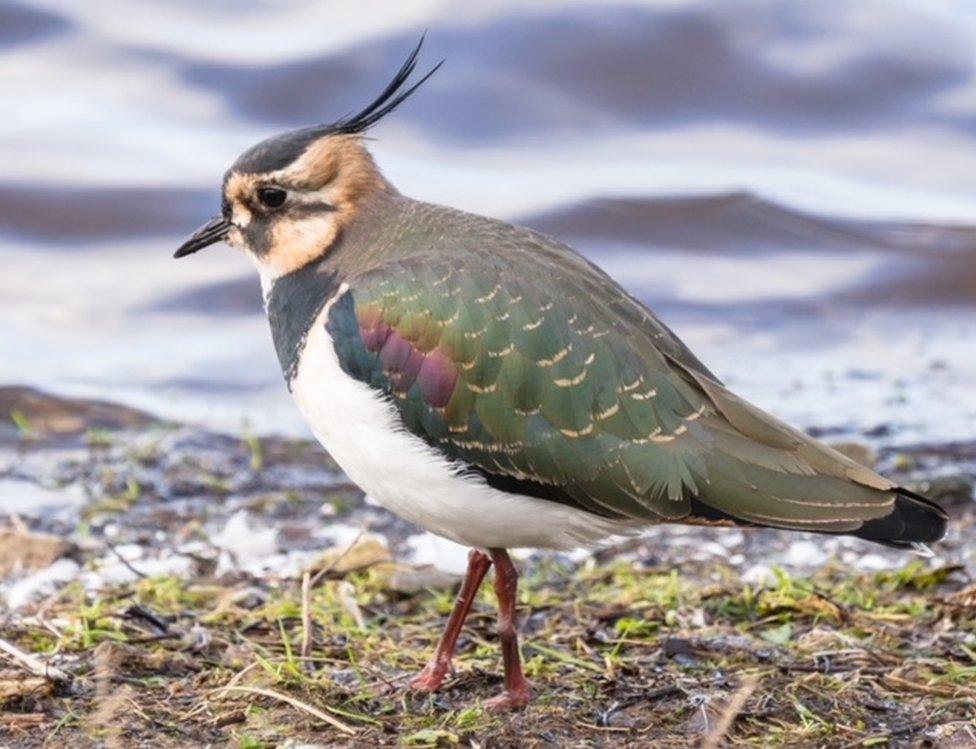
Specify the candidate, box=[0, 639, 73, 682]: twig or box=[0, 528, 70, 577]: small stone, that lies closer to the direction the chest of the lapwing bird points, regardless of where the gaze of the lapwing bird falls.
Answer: the twig

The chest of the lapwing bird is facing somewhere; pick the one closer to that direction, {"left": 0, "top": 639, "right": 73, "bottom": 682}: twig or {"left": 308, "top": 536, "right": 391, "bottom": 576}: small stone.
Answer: the twig

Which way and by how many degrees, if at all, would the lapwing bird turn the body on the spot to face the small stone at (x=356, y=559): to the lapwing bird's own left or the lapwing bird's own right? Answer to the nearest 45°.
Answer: approximately 45° to the lapwing bird's own right

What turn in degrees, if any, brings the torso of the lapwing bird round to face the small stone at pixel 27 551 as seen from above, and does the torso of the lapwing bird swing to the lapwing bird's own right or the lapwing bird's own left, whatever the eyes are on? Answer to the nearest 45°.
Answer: approximately 45° to the lapwing bird's own right

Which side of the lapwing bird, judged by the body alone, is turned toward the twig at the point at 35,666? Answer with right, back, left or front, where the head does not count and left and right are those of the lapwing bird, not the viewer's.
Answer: front

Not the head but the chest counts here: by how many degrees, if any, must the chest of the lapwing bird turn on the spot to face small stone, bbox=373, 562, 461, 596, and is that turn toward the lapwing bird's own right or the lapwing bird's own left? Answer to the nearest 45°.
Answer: approximately 90° to the lapwing bird's own right

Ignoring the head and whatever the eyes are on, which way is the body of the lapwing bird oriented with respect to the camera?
to the viewer's left
